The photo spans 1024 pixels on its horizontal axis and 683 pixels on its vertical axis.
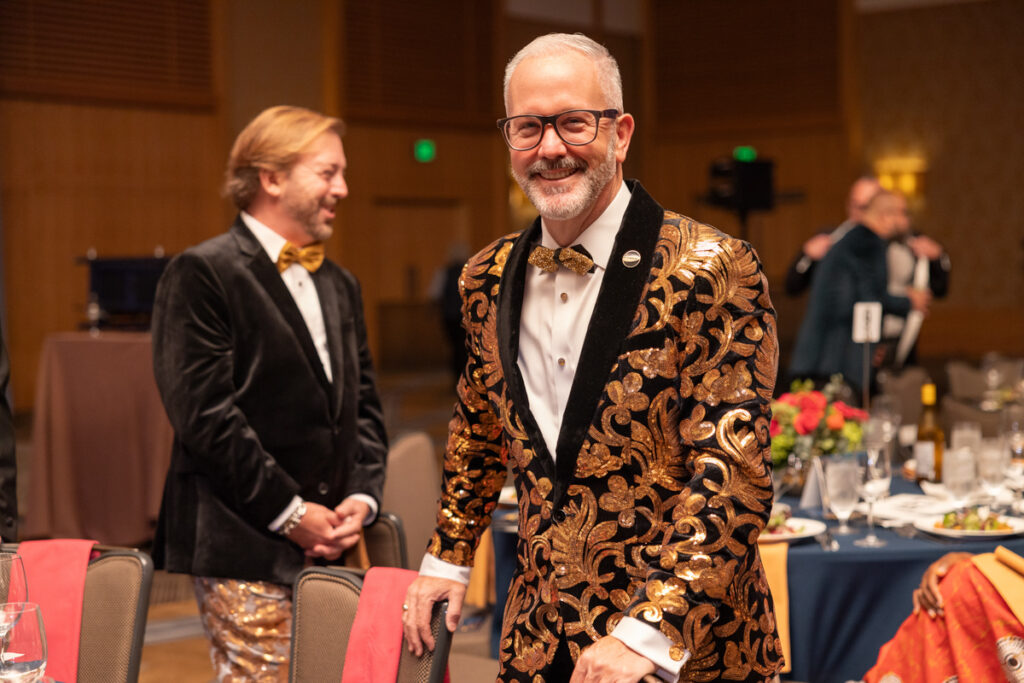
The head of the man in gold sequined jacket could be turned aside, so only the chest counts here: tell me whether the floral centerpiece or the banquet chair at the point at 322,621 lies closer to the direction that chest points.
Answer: the banquet chair

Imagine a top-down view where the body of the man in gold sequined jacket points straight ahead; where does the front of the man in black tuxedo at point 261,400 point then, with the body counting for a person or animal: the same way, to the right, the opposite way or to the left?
to the left

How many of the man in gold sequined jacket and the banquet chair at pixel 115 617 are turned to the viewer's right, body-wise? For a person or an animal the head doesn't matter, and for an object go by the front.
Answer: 0

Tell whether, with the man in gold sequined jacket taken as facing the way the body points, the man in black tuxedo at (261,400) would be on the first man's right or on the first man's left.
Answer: on the first man's right

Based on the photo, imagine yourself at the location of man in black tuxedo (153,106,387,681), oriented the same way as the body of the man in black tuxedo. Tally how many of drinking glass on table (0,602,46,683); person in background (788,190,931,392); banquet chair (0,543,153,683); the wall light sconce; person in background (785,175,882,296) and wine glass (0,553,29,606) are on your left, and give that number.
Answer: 3

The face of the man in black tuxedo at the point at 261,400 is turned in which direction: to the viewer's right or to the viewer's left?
to the viewer's right

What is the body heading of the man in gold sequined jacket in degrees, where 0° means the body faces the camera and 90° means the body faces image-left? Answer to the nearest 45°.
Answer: approximately 45°
